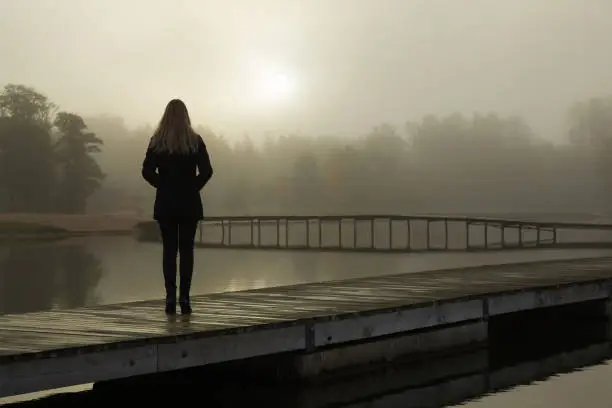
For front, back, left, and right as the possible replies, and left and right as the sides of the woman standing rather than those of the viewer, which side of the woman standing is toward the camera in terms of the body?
back

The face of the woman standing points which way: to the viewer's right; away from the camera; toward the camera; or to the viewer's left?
away from the camera
